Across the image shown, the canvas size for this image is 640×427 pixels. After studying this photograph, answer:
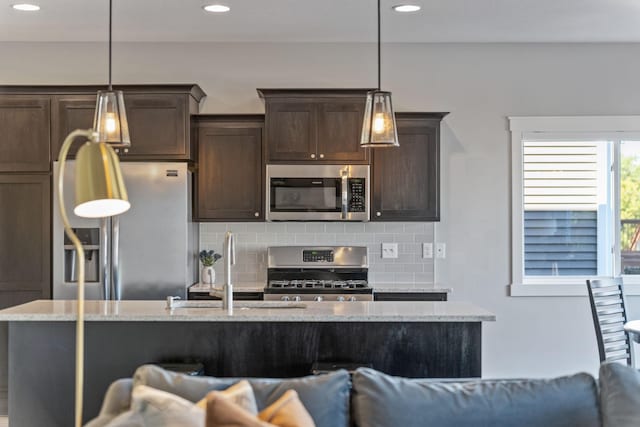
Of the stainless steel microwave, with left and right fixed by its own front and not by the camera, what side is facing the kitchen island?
front

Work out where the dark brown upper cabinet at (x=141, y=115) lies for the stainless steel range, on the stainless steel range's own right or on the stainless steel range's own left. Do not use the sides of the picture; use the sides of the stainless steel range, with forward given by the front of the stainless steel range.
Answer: on the stainless steel range's own right

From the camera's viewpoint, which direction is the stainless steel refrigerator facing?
toward the camera

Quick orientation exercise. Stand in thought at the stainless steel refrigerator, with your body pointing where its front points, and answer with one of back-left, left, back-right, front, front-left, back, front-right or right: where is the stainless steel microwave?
left

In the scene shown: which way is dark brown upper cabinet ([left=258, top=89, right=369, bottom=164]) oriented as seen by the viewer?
toward the camera

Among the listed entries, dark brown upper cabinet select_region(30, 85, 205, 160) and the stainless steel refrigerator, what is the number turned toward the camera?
2

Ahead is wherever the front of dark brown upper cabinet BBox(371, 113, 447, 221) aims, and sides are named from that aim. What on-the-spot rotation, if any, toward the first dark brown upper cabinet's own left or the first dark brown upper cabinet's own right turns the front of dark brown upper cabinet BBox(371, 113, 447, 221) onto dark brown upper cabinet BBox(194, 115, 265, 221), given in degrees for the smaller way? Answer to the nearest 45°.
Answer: approximately 90° to the first dark brown upper cabinet's own right

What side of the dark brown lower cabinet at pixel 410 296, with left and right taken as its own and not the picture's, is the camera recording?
front

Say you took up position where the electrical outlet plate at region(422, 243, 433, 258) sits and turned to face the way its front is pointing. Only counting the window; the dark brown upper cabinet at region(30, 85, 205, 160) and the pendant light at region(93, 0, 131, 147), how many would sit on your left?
1

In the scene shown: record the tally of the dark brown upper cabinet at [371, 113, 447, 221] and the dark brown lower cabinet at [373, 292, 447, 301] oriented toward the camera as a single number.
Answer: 2

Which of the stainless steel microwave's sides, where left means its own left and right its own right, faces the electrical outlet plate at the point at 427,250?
left

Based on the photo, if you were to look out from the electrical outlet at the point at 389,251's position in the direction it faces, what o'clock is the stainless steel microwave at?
The stainless steel microwave is roughly at 2 o'clock from the electrical outlet.
